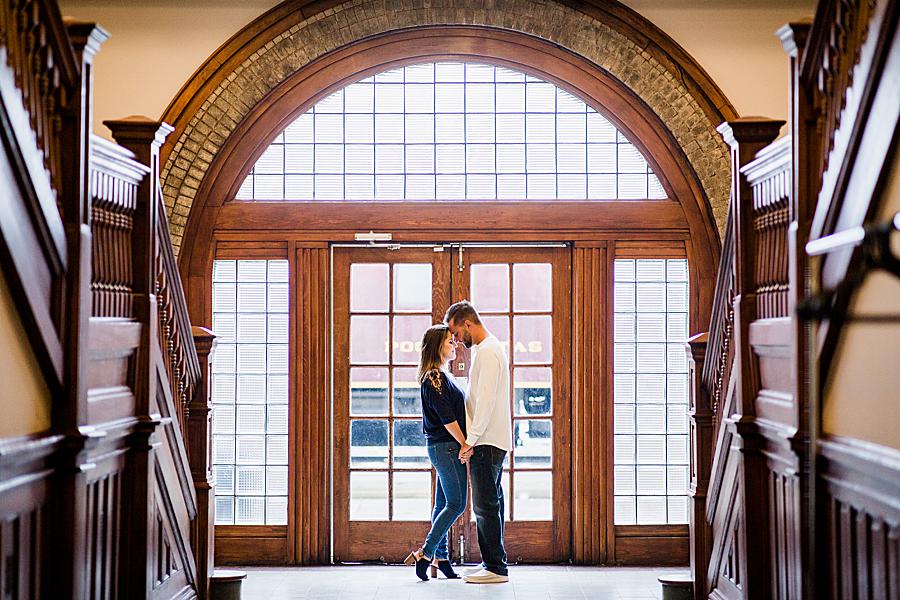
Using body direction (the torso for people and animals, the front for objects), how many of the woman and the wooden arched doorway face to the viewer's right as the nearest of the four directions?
1

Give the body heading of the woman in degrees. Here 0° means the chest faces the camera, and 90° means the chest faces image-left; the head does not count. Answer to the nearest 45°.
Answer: approximately 270°

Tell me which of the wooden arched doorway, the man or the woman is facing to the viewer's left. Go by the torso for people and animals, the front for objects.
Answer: the man

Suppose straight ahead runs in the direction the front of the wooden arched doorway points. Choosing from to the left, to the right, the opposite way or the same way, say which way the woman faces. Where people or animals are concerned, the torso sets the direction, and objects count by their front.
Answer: to the left

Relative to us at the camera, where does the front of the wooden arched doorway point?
facing the viewer

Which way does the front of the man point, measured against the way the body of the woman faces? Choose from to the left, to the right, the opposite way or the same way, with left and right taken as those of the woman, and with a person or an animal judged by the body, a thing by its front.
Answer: the opposite way

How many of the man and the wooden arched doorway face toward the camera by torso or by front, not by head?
1

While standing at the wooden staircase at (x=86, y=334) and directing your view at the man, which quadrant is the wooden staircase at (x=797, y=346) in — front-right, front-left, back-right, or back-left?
front-right

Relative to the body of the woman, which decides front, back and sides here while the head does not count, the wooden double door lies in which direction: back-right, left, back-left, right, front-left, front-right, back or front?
left

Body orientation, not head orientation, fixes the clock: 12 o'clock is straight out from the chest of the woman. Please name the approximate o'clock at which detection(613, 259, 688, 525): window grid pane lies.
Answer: The window grid pane is roughly at 11 o'clock from the woman.

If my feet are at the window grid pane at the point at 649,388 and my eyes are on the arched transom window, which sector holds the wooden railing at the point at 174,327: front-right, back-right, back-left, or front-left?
front-left

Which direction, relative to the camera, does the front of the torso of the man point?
to the viewer's left

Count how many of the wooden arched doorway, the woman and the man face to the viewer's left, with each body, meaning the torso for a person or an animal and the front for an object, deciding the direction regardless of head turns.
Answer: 1

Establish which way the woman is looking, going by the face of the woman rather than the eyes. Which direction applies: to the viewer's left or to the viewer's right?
to the viewer's right
